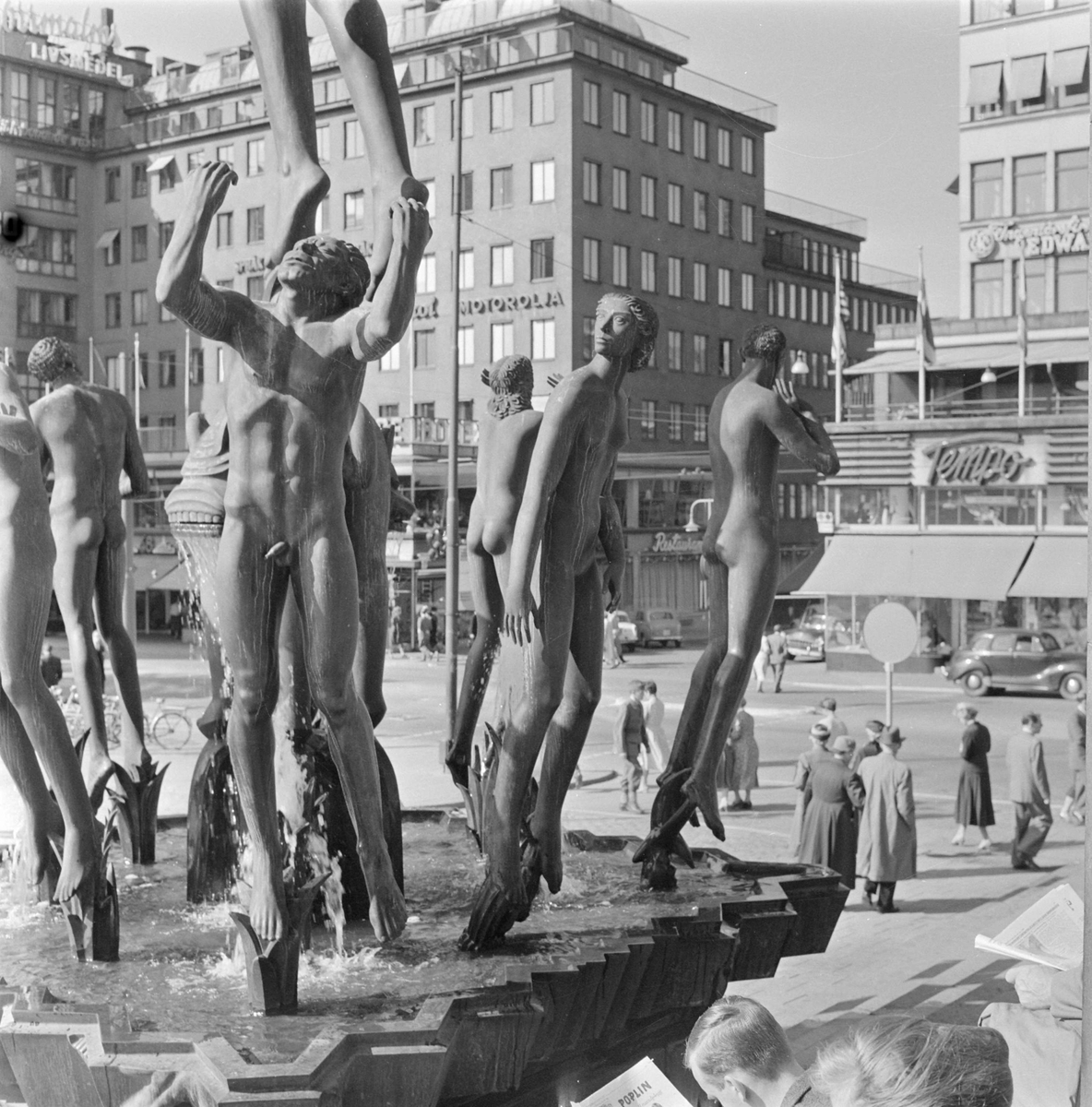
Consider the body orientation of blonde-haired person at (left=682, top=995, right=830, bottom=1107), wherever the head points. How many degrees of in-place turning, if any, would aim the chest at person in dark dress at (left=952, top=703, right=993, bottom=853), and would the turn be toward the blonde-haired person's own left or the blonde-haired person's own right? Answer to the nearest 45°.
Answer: approximately 45° to the blonde-haired person's own right

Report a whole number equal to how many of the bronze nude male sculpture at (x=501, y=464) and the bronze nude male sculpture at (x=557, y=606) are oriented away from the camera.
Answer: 1

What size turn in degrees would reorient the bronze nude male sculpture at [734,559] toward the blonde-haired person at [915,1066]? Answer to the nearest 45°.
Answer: approximately 135° to its right

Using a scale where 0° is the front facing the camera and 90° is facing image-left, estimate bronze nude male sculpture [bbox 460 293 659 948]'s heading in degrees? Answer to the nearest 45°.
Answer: approximately 315°

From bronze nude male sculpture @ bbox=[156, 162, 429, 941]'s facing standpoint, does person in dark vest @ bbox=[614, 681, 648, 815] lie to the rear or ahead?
to the rear

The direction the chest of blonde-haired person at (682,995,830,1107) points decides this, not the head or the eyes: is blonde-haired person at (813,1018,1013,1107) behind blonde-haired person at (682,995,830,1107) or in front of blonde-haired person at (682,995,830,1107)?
behind
